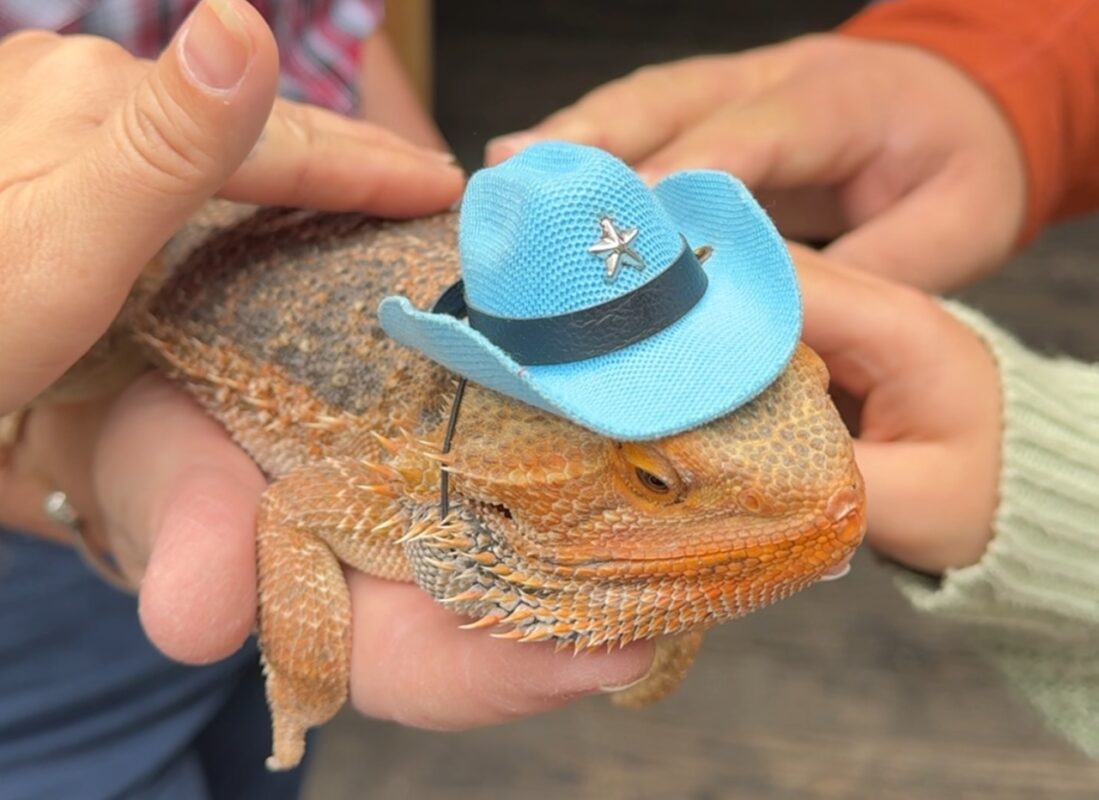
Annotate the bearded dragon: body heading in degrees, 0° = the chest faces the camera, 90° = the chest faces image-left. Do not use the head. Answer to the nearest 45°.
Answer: approximately 315°
